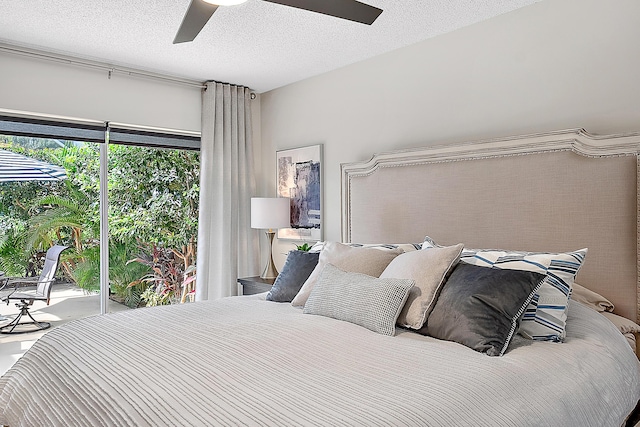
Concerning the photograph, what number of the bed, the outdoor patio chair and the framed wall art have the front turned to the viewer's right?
0

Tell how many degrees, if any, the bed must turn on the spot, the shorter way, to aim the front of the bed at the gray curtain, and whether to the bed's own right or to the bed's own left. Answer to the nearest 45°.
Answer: approximately 90° to the bed's own right

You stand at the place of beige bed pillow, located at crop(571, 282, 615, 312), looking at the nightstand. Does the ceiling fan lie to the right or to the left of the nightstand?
left

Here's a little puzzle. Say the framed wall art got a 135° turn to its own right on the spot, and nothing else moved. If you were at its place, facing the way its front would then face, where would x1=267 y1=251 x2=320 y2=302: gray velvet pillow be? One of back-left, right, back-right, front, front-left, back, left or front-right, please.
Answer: back

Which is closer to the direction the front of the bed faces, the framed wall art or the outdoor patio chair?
the outdoor patio chair

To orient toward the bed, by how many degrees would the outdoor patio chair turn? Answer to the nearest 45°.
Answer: approximately 135° to its left

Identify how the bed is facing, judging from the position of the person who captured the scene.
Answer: facing the viewer and to the left of the viewer

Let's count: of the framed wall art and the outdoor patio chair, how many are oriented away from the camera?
0

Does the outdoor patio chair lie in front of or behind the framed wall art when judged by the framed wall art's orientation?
in front

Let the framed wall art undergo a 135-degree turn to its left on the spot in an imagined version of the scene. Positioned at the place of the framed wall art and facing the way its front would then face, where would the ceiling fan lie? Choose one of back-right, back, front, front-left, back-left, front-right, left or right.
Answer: right

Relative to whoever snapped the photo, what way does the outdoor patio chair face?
facing to the left of the viewer

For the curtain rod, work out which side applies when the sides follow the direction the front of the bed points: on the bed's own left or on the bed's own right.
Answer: on the bed's own right

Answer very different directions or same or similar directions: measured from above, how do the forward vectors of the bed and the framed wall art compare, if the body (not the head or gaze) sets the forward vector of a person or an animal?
same or similar directions

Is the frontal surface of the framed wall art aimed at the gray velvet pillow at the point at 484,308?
no

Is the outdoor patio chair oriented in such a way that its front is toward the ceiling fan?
no

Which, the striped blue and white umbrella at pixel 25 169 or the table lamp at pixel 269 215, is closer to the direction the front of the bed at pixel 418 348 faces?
the striped blue and white umbrella

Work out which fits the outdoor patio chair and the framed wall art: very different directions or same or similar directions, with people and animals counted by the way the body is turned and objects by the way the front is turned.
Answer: same or similar directions

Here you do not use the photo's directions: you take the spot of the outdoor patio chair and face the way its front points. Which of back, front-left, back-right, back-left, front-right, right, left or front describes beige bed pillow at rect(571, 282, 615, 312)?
back-left
